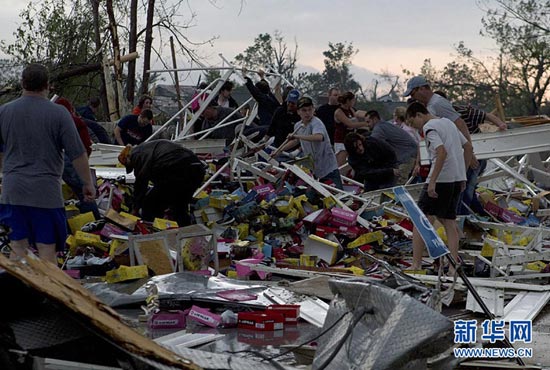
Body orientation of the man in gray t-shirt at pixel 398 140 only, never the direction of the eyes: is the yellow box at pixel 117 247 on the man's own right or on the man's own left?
on the man's own left

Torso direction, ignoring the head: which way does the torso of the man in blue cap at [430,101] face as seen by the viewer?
to the viewer's left

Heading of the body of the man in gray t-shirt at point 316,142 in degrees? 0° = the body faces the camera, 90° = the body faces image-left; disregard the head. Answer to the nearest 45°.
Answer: approximately 45°

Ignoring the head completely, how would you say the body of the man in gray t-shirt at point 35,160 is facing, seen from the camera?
away from the camera

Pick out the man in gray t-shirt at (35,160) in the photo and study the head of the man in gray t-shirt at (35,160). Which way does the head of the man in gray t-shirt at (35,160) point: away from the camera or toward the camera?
away from the camera

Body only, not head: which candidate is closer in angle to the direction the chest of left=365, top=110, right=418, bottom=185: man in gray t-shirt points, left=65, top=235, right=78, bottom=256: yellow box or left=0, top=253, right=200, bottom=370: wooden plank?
the yellow box

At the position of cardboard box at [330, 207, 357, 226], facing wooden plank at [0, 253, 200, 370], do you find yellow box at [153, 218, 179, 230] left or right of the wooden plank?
right

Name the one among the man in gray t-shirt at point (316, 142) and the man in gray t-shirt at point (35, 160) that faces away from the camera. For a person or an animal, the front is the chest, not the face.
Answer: the man in gray t-shirt at point (35, 160)
